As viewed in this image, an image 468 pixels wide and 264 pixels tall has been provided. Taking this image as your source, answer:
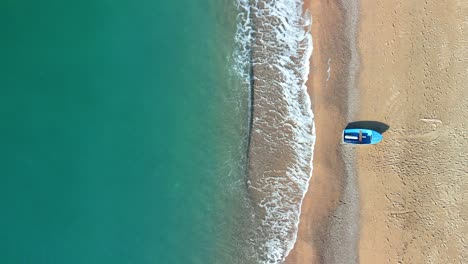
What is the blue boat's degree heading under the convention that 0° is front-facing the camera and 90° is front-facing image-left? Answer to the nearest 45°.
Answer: approximately 270°
